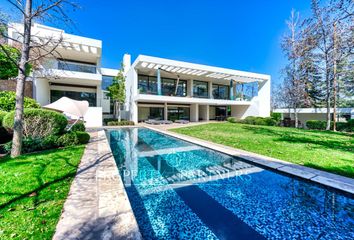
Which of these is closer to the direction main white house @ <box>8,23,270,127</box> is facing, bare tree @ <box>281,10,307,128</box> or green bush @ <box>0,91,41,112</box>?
the bare tree

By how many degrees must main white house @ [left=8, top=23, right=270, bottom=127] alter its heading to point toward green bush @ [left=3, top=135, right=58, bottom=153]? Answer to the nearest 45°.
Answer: approximately 45° to its right

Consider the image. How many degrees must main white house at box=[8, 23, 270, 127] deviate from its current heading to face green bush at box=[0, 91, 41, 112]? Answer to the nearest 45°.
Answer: approximately 90° to its right

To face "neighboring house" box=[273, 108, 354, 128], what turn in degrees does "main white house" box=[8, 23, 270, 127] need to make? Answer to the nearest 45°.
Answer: approximately 45° to its left

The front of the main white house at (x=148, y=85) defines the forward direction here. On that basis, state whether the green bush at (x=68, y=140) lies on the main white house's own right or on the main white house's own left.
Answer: on the main white house's own right

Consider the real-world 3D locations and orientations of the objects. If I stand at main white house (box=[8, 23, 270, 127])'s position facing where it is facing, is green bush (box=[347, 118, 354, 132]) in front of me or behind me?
in front

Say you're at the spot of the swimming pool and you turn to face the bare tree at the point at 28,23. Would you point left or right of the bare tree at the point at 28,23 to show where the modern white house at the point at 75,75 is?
right

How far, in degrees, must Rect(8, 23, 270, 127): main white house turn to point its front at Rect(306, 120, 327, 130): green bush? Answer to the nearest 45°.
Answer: approximately 45° to its left
